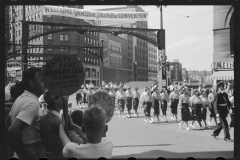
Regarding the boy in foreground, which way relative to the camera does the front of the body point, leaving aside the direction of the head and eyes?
away from the camera

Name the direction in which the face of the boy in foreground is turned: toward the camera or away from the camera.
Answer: away from the camera

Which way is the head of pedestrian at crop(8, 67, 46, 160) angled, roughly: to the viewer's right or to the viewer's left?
to the viewer's right

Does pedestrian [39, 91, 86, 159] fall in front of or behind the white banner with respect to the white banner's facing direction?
in front

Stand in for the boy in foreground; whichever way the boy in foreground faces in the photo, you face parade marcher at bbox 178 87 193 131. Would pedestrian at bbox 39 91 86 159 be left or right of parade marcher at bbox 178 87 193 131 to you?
left

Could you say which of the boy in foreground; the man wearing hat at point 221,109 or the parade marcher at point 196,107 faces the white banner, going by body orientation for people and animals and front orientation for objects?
the boy in foreground

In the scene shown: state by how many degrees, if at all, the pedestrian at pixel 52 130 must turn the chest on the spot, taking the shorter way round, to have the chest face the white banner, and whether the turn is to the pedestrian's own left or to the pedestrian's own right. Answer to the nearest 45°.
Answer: approximately 45° to the pedestrian's own left

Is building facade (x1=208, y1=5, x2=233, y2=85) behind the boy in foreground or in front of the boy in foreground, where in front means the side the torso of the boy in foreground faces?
in front

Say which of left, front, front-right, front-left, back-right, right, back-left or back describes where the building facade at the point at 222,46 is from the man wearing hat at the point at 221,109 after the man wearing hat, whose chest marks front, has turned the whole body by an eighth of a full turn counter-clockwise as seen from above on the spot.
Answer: left

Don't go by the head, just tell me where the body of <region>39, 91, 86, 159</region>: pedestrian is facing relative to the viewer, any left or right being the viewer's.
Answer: facing away from the viewer and to the right of the viewer

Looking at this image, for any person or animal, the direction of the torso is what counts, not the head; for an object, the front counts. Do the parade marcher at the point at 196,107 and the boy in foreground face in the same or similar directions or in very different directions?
very different directions

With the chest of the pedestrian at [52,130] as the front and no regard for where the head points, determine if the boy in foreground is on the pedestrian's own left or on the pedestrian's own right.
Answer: on the pedestrian's own right

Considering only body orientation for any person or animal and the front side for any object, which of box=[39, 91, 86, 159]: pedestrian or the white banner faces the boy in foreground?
the white banner
